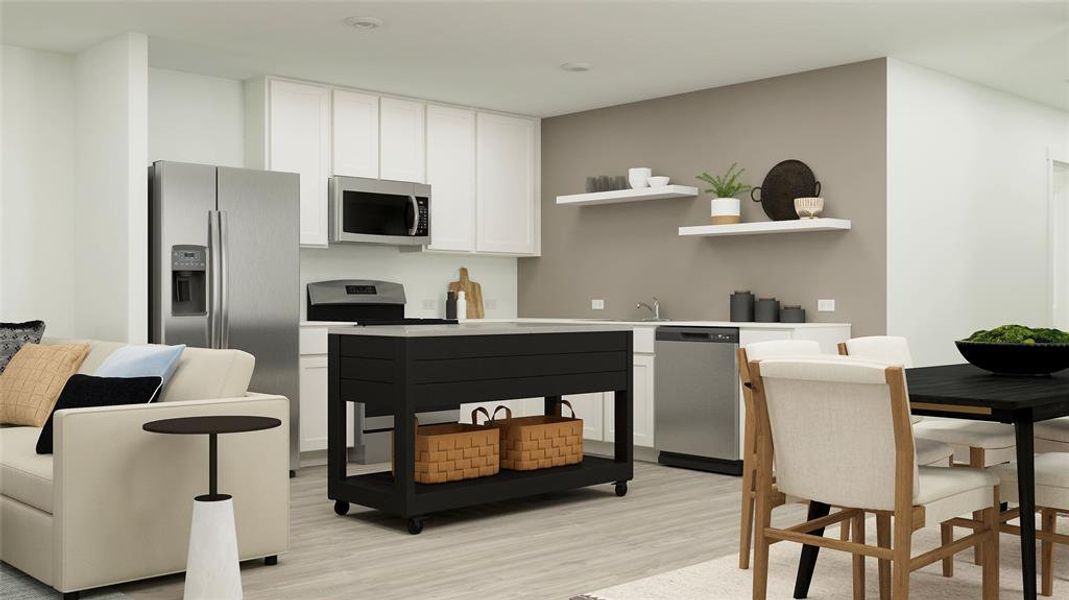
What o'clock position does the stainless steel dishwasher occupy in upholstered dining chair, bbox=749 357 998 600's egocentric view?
The stainless steel dishwasher is roughly at 10 o'clock from the upholstered dining chair.

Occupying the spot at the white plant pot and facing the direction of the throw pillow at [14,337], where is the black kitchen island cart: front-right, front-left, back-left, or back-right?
front-left

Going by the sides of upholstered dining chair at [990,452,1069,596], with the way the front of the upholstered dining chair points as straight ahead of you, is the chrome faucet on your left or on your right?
on your right

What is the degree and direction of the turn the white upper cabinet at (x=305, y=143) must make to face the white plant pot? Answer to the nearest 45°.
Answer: approximately 45° to its left

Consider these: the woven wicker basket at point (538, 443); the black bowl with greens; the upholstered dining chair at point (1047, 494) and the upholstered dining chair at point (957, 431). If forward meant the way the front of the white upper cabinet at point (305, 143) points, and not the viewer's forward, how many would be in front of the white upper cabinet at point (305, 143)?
4

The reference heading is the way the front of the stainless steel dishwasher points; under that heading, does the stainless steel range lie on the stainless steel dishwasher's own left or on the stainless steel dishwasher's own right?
on the stainless steel dishwasher's own right

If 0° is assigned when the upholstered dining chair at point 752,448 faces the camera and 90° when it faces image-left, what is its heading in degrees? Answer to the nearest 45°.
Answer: approximately 225°

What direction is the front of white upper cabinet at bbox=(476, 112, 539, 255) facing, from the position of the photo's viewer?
facing the viewer and to the right of the viewer

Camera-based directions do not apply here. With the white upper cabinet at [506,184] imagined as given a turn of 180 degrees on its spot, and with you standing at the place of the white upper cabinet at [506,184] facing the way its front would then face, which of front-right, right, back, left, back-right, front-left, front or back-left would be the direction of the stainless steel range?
left

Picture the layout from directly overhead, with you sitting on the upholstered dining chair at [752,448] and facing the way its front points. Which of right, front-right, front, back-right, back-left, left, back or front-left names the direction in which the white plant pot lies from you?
front-left

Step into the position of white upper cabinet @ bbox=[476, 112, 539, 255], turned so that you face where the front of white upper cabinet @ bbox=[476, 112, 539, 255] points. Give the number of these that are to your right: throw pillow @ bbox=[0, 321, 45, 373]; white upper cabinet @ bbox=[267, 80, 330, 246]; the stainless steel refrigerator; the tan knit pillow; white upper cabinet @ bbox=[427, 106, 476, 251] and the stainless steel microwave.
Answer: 6

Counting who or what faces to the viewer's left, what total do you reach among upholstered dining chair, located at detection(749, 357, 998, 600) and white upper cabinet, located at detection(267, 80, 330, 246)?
0
